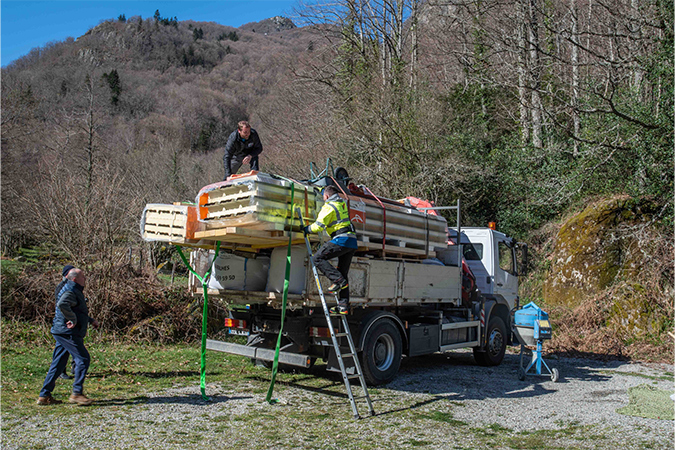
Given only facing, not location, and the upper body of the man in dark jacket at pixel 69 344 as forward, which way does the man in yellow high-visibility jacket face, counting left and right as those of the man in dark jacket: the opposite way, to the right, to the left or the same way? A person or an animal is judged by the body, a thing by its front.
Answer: to the left

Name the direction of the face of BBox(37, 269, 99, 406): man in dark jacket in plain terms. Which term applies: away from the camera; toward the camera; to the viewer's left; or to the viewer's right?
to the viewer's right

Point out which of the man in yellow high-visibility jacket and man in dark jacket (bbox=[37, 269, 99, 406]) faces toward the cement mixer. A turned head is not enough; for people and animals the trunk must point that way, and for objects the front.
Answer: the man in dark jacket

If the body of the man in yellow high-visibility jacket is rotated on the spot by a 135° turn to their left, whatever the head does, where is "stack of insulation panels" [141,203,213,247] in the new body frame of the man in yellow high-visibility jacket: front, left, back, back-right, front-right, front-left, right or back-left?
right

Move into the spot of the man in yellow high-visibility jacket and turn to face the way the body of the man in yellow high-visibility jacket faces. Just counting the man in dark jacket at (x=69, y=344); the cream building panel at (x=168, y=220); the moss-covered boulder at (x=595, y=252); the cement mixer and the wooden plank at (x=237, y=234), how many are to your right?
2

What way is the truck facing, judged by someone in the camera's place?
facing away from the viewer and to the right of the viewer

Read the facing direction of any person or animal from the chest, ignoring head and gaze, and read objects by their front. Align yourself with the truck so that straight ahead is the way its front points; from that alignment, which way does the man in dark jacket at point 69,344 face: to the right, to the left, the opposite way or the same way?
the same way

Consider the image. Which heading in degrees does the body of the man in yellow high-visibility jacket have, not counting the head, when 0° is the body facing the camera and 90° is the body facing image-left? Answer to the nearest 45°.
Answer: approximately 135°

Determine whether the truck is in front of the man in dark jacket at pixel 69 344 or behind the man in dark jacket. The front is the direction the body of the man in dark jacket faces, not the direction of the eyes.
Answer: in front

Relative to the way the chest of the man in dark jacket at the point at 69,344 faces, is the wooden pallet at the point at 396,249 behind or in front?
in front

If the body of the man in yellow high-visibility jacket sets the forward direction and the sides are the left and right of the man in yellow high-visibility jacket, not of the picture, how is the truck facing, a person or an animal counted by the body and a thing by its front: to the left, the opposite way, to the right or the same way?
to the right

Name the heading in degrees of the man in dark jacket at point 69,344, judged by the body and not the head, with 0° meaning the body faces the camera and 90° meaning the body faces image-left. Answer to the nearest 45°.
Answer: approximately 270°

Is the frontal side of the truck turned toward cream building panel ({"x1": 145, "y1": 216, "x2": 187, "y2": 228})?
no

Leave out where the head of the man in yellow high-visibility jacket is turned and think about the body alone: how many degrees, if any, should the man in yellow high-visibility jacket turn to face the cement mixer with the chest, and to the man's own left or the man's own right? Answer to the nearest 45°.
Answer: approximately 90° to the man's own right

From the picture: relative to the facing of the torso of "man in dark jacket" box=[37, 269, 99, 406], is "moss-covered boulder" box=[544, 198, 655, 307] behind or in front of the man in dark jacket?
in front
